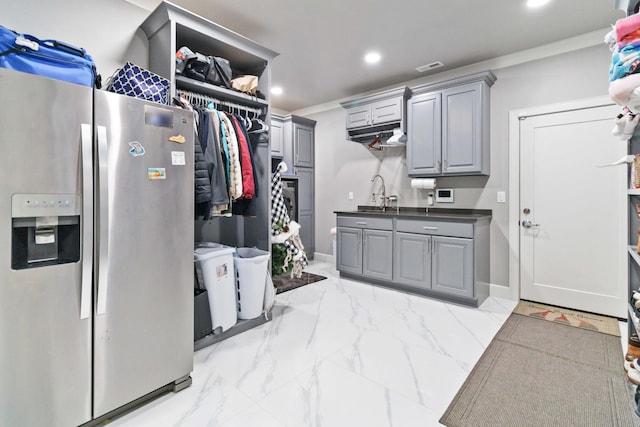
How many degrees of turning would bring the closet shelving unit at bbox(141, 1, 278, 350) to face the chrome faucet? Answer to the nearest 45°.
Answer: approximately 90° to its left

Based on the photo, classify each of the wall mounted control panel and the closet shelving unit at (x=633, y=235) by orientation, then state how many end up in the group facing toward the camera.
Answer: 1

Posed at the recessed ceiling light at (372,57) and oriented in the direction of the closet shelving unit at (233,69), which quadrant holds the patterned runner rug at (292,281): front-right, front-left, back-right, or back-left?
front-right

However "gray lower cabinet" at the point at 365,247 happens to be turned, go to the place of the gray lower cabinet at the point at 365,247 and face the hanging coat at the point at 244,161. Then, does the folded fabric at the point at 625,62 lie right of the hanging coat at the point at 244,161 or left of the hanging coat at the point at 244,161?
left

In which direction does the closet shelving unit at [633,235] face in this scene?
to the viewer's left

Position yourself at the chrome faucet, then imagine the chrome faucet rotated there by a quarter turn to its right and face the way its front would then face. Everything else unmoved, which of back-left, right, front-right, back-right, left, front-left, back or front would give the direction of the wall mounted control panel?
back

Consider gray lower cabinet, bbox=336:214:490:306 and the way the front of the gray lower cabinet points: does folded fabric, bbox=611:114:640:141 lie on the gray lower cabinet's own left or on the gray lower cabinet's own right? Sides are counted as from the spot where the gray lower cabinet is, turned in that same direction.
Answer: on the gray lower cabinet's own left

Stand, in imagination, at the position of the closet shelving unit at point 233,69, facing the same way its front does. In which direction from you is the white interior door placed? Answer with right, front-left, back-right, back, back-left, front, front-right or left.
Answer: front-left

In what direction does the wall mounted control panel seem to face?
toward the camera

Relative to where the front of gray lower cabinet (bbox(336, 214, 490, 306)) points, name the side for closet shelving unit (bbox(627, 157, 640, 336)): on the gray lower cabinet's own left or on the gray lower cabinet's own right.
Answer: on the gray lower cabinet's own left

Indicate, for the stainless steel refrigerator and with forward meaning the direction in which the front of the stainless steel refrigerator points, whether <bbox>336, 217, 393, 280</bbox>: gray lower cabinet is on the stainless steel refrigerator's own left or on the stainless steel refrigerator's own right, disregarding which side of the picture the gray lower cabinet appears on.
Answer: on the stainless steel refrigerator's own left

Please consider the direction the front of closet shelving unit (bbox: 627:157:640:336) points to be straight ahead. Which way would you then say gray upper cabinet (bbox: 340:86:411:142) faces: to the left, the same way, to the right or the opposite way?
to the left

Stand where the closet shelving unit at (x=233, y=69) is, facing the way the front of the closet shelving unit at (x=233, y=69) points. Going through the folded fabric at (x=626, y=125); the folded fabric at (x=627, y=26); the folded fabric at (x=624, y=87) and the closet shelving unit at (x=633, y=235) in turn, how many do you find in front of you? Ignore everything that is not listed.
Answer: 4
